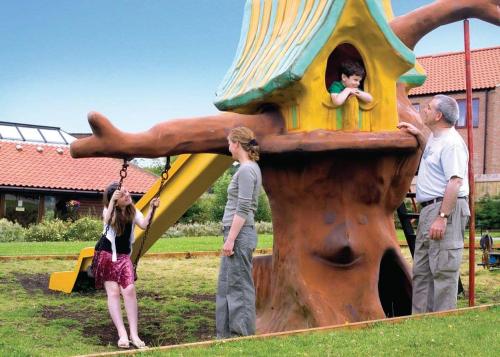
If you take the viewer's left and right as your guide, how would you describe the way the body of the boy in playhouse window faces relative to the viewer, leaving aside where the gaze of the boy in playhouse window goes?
facing the viewer and to the right of the viewer

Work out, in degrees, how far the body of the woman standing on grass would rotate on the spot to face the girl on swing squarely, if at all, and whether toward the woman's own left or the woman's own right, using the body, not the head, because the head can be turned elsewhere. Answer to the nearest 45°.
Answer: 0° — they already face them

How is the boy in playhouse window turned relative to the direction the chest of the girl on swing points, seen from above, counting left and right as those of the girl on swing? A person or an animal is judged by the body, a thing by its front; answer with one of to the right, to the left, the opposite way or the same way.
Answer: the same way

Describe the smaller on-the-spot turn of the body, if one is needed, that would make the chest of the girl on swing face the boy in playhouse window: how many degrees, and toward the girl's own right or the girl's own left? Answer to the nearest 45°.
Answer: approximately 45° to the girl's own left

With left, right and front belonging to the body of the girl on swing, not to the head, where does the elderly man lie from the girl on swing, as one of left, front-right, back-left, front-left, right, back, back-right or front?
front-left

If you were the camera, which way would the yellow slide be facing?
facing to the left of the viewer

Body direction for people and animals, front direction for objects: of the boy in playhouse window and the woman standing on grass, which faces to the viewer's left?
the woman standing on grass

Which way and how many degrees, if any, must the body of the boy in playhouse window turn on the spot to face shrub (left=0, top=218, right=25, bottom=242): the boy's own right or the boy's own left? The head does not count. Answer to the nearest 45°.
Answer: approximately 180°

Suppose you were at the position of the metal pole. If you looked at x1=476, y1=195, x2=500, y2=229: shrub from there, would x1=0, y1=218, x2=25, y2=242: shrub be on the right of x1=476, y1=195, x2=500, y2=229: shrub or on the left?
left

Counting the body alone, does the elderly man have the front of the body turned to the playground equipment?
yes

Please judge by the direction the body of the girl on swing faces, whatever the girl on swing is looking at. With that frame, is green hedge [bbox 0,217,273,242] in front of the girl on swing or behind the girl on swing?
behind

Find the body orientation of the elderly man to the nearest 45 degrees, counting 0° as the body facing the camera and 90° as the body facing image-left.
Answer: approximately 90°

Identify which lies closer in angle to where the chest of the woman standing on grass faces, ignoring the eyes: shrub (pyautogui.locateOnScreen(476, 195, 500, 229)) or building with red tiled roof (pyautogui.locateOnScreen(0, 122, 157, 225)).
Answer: the building with red tiled roof

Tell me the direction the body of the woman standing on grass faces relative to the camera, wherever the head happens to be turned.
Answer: to the viewer's left

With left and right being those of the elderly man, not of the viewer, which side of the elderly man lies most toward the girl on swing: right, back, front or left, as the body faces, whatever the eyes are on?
front

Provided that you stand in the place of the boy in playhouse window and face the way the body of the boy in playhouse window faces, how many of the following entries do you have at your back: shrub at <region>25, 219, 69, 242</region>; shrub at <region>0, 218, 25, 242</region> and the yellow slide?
3

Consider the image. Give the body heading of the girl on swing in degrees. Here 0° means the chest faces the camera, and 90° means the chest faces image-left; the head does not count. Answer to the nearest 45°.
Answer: approximately 315°

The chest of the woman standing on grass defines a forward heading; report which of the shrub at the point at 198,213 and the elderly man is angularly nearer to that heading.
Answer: the shrub

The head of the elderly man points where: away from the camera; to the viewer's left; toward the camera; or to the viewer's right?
to the viewer's left

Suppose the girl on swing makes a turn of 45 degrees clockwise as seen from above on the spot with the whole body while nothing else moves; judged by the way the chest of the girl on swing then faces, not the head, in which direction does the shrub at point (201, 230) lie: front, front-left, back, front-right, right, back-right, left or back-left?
back
